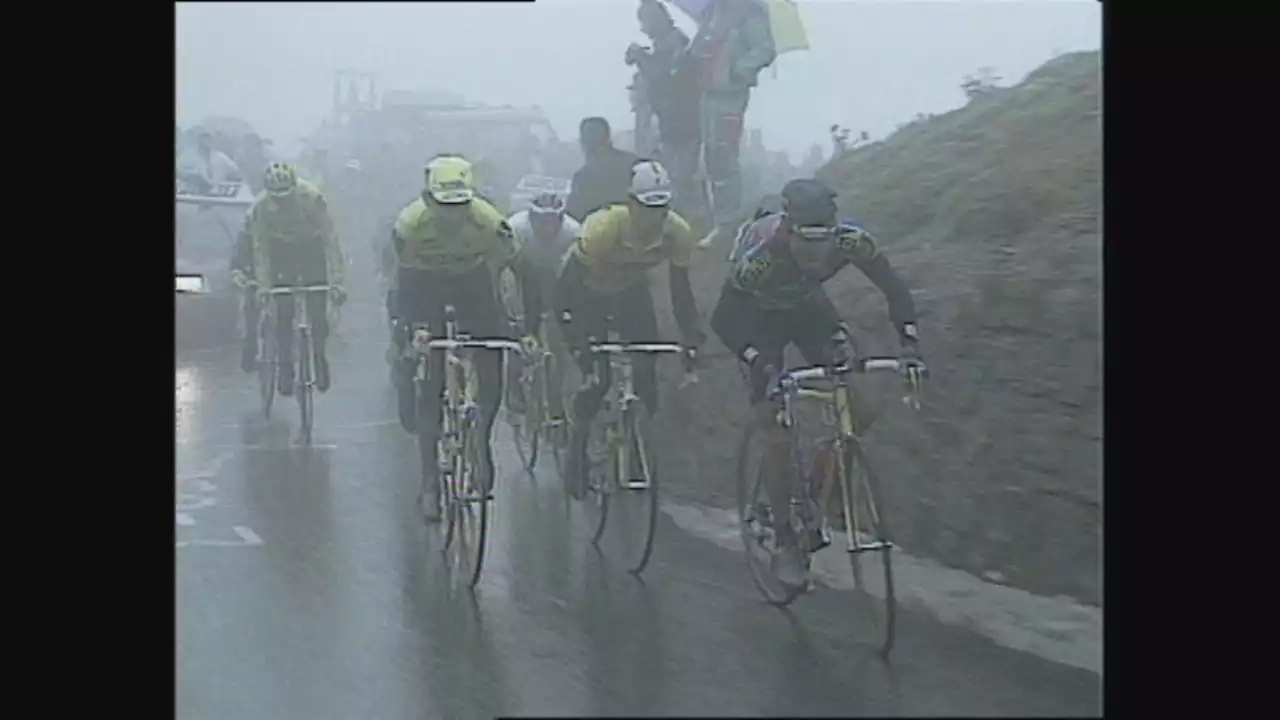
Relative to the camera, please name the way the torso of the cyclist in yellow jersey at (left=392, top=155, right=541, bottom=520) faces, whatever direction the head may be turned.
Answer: toward the camera

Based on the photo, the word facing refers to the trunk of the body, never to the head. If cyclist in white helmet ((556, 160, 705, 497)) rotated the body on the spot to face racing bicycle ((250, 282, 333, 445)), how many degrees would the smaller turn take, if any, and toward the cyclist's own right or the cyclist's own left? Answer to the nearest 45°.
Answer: approximately 90° to the cyclist's own right

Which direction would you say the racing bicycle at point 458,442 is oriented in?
toward the camera

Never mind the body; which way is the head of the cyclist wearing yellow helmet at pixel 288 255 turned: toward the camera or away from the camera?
toward the camera

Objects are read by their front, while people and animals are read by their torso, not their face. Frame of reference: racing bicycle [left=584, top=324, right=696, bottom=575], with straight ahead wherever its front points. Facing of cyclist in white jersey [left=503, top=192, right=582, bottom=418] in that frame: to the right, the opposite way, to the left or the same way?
the same way

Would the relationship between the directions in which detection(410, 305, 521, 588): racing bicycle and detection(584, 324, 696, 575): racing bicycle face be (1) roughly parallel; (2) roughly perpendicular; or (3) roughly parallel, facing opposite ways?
roughly parallel

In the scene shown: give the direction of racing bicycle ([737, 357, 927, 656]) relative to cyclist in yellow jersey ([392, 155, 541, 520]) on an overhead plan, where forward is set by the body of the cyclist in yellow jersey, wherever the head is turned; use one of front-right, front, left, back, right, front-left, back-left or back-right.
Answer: left

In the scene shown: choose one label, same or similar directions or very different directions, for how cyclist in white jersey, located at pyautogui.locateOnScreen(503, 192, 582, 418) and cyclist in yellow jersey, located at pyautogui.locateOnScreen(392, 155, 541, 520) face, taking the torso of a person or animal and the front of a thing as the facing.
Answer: same or similar directions

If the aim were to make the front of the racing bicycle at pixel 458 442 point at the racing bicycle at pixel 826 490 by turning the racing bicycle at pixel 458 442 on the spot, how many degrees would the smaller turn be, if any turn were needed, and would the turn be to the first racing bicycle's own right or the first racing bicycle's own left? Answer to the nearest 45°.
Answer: approximately 90° to the first racing bicycle's own left

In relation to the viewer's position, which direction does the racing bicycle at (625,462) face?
facing the viewer

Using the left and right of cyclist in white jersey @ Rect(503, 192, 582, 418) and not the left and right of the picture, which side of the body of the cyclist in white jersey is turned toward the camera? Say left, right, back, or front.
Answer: front

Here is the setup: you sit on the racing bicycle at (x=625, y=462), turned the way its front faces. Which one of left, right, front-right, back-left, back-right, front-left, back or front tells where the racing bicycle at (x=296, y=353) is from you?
right

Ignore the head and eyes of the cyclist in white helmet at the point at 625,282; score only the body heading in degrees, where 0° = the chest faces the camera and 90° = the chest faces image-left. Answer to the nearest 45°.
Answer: approximately 0°
